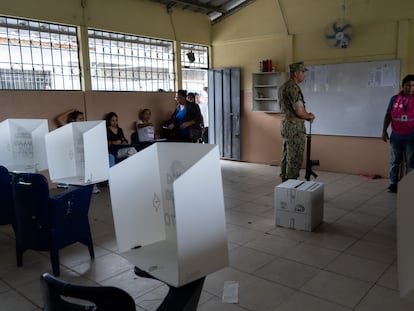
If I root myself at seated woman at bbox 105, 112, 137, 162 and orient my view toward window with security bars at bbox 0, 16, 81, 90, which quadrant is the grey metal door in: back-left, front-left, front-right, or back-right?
back-right

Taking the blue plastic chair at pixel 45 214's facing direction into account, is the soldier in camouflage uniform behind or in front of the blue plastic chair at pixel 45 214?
in front

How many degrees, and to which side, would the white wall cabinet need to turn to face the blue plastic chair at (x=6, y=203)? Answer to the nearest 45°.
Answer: approximately 45° to its right

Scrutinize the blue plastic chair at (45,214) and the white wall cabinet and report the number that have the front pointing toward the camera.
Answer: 1

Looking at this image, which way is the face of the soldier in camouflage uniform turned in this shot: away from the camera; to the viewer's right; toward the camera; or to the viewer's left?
to the viewer's right

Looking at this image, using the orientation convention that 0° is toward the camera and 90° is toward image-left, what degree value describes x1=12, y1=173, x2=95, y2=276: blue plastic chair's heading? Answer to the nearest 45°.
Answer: approximately 225°

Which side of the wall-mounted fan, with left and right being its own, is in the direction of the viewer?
front

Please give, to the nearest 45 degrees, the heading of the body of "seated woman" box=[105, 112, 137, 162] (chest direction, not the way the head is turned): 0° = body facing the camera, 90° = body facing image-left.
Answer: approximately 315°

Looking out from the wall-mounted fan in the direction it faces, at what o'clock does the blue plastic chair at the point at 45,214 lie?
The blue plastic chair is roughly at 1 o'clock from the wall-mounted fan.

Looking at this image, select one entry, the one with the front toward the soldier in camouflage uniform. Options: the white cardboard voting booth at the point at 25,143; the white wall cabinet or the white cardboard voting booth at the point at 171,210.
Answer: the white wall cabinet

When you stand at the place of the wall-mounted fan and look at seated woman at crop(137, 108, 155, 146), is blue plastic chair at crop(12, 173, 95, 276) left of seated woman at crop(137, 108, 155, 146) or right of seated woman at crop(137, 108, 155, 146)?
left
